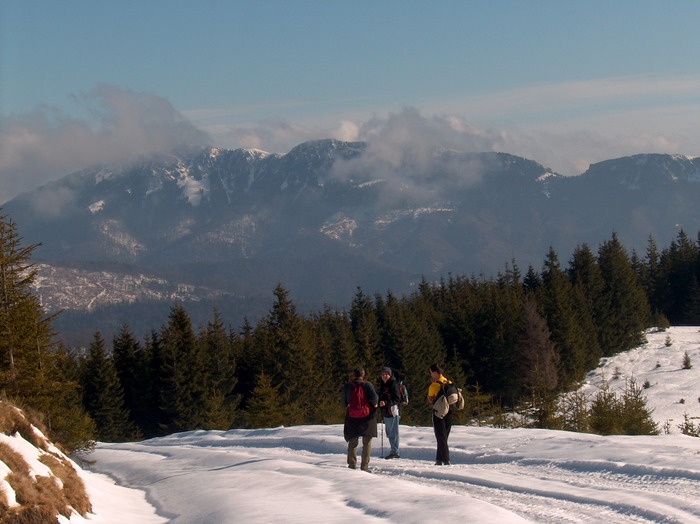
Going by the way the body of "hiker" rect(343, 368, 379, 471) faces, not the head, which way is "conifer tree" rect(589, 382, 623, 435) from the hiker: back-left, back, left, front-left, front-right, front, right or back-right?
front-right

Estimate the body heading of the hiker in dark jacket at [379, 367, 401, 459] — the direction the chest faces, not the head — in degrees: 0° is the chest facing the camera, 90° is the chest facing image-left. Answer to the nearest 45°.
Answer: approximately 45°

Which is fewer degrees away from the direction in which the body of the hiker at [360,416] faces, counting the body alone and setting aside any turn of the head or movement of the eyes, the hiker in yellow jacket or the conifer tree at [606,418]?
the conifer tree

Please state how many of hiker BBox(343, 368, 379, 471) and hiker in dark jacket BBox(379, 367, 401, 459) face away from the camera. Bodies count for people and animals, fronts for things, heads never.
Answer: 1

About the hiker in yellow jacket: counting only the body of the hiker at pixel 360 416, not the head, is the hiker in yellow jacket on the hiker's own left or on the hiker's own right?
on the hiker's own right

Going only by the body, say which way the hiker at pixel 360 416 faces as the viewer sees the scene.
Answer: away from the camera

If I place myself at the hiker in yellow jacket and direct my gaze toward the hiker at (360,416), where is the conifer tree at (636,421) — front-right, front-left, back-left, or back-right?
back-right

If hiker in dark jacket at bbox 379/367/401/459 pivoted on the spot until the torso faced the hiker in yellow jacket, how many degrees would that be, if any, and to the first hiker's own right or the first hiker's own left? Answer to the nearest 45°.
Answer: approximately 90° to the first hiker's own left

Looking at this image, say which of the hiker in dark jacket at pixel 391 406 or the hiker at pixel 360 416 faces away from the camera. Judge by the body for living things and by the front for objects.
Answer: the hiker

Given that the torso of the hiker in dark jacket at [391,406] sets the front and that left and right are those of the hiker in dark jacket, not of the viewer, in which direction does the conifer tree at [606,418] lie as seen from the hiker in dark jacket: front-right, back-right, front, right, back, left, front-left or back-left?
back
